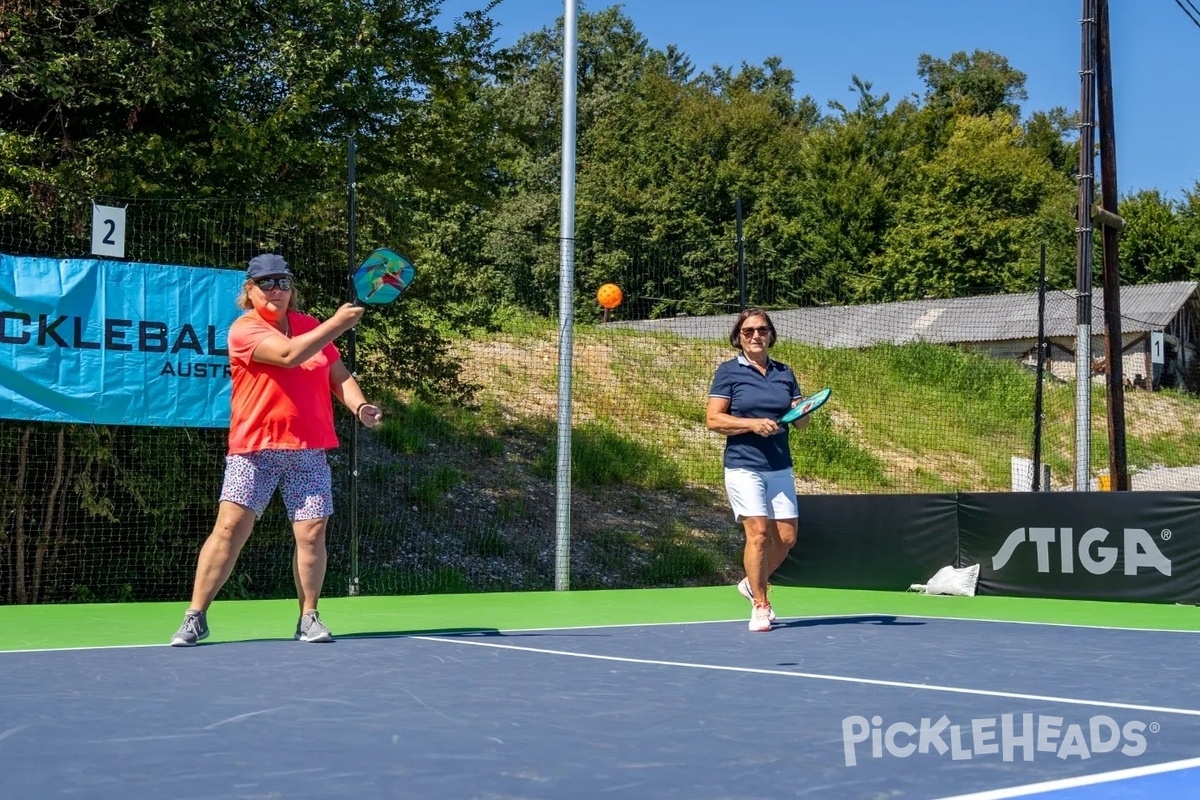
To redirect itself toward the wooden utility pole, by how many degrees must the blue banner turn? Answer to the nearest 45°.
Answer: approximately 90° to its left

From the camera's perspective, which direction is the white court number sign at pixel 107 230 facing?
toward the camera

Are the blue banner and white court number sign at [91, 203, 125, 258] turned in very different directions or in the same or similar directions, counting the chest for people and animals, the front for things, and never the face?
same or similar directions

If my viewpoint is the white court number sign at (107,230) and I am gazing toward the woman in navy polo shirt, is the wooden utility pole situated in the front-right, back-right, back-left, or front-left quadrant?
front-left

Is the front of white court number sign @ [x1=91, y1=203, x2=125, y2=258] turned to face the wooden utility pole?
no

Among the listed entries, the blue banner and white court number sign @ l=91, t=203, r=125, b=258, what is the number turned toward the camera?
2

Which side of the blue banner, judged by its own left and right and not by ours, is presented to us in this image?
front

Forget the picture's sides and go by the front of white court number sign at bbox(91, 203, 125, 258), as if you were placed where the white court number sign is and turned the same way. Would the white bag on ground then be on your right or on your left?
on your left

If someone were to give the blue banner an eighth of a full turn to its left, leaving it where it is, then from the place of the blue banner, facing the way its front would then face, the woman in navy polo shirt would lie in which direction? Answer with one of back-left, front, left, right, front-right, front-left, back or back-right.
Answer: front

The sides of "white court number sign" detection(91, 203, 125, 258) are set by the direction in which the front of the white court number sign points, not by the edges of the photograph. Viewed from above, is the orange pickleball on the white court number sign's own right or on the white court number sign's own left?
on the white court number sign's own left

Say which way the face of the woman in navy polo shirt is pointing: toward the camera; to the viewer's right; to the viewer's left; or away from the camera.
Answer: toward the camera

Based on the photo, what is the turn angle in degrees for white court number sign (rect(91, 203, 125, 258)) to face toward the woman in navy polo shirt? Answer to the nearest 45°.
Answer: approximately 45° to its left

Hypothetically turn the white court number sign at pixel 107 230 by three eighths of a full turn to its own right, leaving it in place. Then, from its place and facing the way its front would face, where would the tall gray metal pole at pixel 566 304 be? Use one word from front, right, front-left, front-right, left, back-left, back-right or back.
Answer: back-right

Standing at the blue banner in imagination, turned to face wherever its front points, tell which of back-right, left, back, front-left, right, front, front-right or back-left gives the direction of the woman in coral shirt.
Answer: front

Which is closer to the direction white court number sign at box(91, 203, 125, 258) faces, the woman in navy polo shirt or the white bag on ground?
the woman in navy polo shirt
